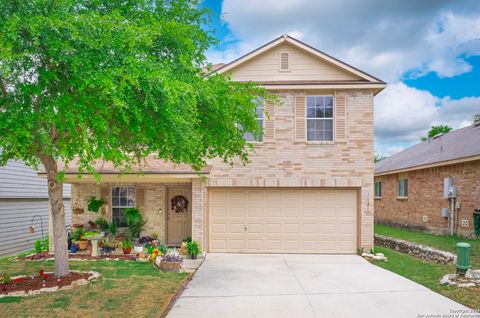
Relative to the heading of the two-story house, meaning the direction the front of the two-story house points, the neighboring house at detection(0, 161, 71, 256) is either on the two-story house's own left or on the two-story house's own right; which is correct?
on the two-story house's own right

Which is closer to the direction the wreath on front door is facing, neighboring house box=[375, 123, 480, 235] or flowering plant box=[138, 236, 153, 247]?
the flowering plant

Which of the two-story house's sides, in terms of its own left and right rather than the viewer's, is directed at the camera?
front

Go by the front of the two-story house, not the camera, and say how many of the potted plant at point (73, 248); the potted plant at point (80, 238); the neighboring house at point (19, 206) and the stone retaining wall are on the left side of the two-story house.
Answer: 1

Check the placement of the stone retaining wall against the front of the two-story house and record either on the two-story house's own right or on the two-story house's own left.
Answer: on the two-story house's own left

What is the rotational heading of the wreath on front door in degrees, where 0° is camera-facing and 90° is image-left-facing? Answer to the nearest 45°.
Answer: approximately 0°

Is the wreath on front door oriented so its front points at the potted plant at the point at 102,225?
no

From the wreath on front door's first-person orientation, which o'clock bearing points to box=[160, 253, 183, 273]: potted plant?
The potted plant is roughly at 12 o'clock from the wreath on front door.

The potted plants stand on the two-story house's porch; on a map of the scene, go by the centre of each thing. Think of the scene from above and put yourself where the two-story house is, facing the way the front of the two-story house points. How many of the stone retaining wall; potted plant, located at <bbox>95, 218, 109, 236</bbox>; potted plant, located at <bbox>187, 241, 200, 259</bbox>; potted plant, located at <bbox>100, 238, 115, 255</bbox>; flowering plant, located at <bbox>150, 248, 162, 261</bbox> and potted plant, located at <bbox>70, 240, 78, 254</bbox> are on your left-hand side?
1

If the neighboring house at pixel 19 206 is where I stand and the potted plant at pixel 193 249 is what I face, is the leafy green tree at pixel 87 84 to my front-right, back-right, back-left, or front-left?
front-right

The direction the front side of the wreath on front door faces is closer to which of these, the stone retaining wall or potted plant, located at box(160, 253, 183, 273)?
the potted plant
